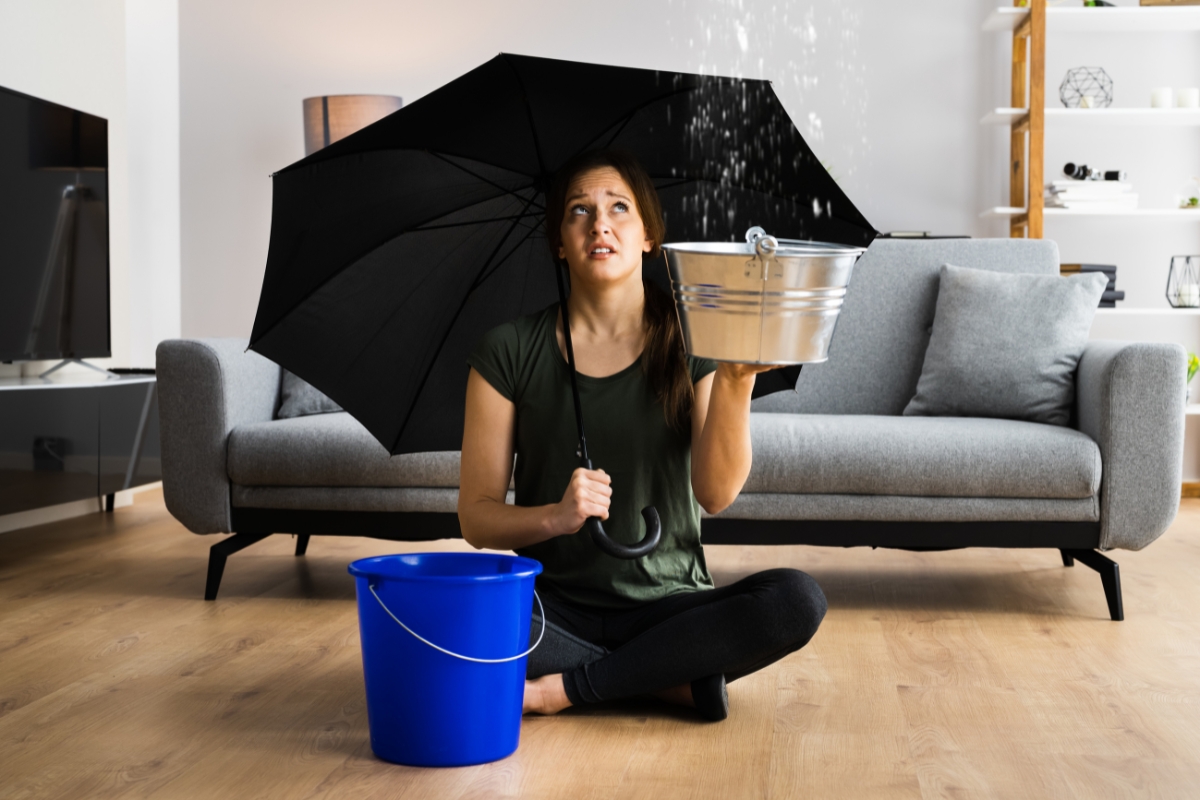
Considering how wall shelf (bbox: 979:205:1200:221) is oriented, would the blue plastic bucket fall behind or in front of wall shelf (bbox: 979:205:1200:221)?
in front

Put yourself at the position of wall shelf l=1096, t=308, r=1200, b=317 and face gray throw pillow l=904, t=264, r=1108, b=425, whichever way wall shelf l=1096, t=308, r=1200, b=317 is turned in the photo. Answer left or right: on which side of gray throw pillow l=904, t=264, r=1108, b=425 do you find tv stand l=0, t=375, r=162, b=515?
right

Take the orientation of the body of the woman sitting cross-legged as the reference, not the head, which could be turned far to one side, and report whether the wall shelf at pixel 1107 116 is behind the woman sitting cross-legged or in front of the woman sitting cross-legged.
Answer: behind

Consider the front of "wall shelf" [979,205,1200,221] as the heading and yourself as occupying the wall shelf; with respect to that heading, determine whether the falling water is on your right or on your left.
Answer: on your right

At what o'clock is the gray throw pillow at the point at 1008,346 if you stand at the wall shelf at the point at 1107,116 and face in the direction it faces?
The gray throw pillow is roughly at 12 o'clock from the wall shelf.
